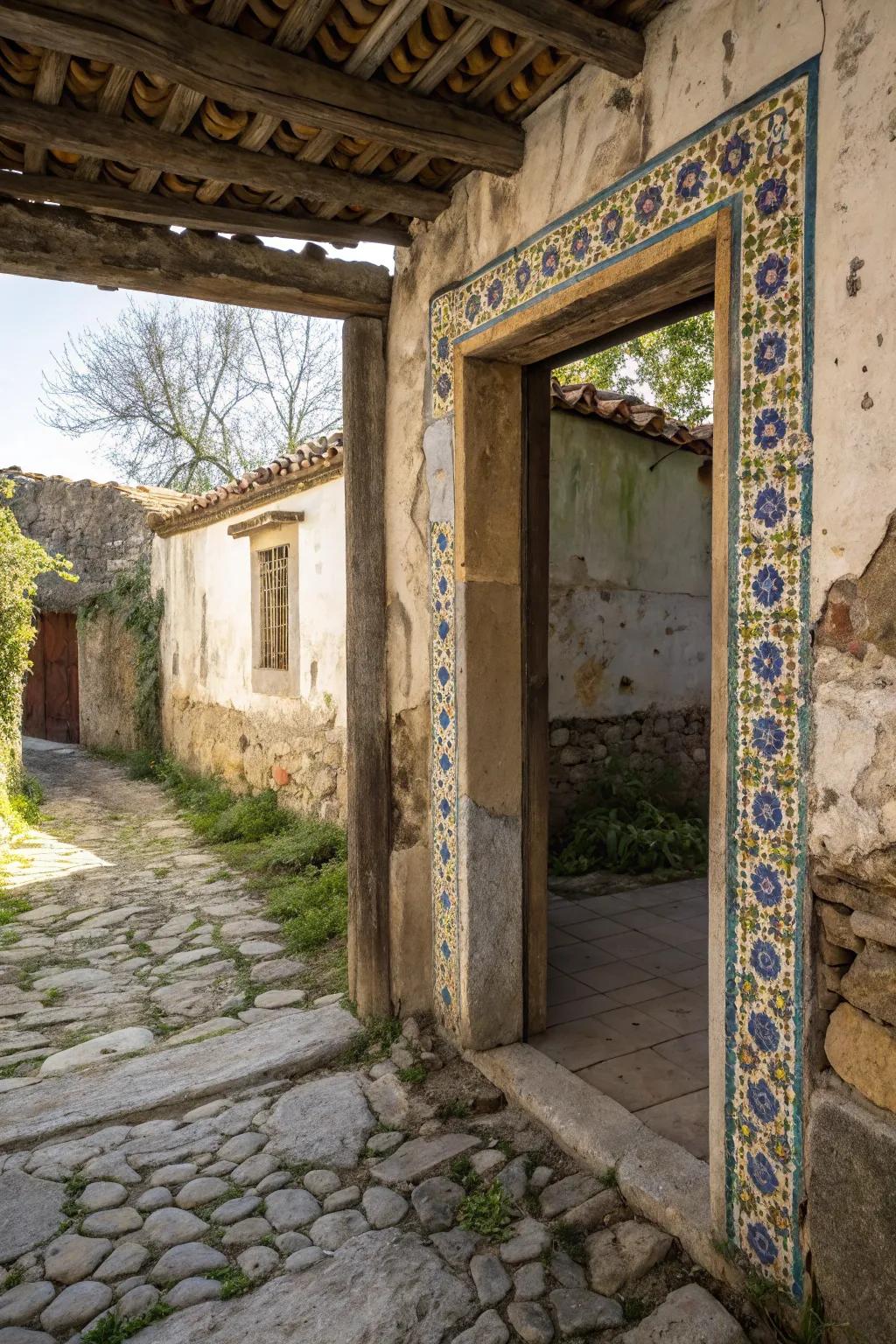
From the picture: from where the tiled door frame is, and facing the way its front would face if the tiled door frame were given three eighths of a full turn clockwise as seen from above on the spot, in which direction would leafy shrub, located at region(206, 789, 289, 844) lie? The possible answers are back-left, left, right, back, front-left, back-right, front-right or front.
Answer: front-left

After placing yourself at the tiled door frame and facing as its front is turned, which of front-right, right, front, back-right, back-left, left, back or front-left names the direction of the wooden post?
right

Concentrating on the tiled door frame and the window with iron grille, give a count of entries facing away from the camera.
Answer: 0

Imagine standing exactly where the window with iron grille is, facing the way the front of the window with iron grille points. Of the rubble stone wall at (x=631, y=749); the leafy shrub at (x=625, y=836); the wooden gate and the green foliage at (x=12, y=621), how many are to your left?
2

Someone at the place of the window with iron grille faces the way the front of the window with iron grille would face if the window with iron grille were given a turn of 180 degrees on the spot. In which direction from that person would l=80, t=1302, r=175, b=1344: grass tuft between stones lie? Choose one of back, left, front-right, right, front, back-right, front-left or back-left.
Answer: back-right

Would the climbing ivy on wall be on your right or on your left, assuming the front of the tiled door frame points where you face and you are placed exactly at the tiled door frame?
on your right

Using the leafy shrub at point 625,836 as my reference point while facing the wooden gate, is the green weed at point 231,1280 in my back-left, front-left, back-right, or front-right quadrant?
back-left

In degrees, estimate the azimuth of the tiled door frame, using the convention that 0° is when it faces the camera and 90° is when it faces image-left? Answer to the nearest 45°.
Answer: approximately 45°

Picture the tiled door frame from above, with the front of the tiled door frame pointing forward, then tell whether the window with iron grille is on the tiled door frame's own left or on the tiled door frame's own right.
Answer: on the tiled door frame's own right

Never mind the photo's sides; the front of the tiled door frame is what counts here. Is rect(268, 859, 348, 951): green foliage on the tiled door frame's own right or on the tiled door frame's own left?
on the tiled door frame's own right

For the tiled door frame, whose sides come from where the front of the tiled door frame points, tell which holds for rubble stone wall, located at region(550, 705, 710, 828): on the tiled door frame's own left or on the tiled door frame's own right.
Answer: on the tiled door frame's own right
